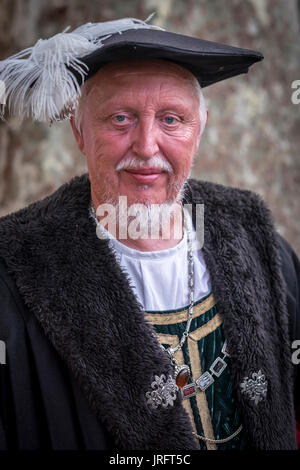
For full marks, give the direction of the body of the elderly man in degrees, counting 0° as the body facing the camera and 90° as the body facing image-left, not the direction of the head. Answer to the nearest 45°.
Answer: approximately 315°
